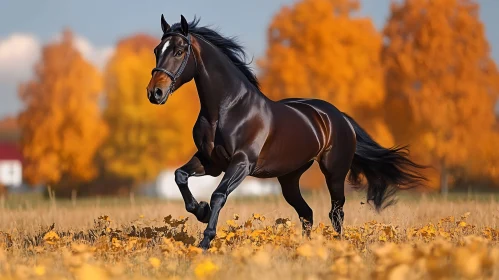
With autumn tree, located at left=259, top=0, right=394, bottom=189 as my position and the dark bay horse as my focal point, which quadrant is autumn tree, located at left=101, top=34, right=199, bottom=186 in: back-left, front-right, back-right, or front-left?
back-right

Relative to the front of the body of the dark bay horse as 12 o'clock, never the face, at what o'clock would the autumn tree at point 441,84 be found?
The autumn tree is roughly at 5 o'clock from the dark bay horse.

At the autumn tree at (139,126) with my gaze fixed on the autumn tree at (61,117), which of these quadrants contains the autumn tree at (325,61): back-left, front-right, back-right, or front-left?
back-left

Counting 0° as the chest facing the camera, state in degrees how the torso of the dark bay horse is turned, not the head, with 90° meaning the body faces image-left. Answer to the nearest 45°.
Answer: approximately 45°

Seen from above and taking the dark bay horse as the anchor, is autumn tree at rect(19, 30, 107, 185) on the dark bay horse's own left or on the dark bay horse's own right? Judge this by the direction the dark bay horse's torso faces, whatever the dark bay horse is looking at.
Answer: on the dark bay horse's own right
